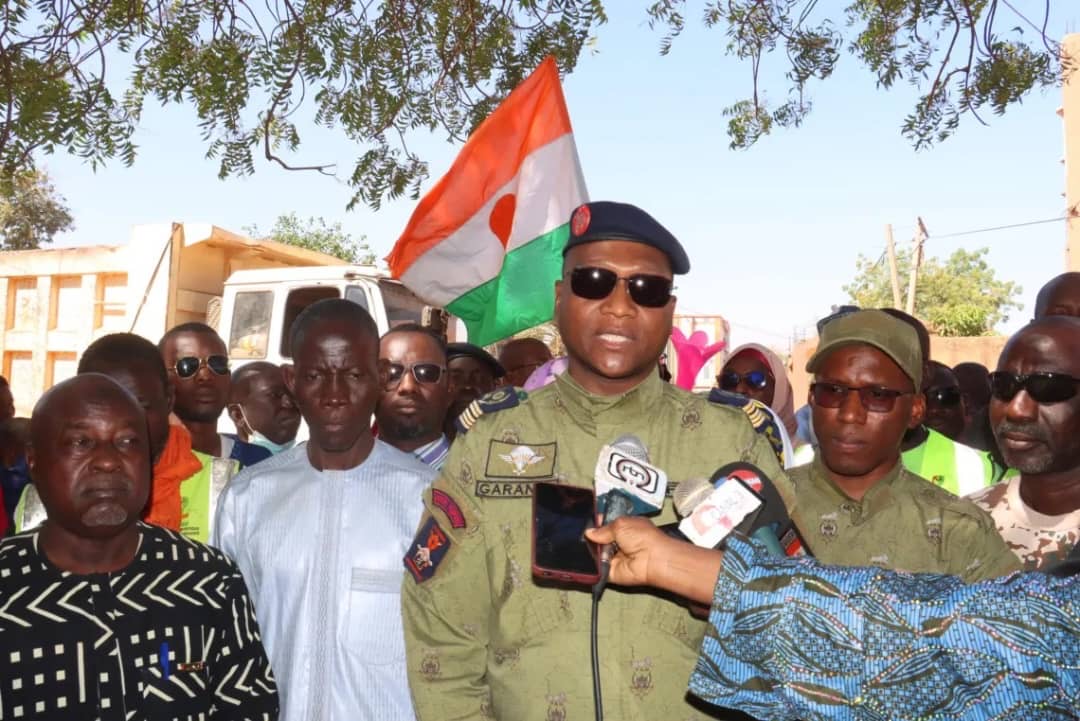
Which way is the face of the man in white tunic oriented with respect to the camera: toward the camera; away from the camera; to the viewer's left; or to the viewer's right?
toward the camera

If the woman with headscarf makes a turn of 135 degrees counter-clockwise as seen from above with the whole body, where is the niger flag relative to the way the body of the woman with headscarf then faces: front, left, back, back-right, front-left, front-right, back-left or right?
back

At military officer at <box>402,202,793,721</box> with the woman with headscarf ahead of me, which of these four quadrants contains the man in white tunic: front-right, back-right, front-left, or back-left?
front-left

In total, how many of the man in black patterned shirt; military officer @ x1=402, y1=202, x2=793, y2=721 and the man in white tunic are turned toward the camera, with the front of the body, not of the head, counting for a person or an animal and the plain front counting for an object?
3

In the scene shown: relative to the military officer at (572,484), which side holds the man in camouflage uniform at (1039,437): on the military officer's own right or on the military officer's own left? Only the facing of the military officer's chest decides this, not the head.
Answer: on the military officer's own left

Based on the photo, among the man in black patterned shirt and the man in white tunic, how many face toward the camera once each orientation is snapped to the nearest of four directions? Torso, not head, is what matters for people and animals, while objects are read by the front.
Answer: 2

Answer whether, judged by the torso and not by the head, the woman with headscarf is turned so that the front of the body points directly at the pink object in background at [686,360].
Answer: no

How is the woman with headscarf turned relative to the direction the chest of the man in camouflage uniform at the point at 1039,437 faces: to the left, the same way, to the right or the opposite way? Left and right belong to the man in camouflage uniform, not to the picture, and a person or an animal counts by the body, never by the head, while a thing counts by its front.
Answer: the same way

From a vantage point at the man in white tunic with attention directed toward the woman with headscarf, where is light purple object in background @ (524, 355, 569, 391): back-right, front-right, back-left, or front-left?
front-left

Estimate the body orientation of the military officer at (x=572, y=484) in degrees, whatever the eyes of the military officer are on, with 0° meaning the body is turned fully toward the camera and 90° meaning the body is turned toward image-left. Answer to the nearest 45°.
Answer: approximately 0°

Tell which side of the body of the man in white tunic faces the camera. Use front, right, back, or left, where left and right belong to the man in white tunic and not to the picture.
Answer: front

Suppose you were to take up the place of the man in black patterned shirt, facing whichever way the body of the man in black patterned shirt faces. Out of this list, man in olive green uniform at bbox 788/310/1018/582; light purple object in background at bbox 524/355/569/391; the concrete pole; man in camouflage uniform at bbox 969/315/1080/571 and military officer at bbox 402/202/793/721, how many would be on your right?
0

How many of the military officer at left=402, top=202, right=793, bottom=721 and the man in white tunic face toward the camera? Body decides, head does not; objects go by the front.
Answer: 2

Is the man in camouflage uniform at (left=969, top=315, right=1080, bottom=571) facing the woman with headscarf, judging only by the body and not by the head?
no

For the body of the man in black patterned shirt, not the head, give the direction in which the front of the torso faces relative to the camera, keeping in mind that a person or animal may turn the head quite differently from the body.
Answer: toward the camera
